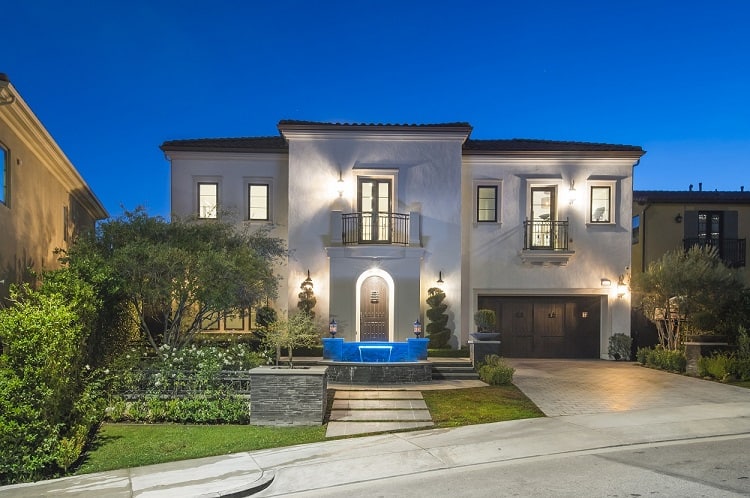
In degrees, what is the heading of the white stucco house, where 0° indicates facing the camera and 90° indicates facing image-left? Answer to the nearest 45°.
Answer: approximately 0°

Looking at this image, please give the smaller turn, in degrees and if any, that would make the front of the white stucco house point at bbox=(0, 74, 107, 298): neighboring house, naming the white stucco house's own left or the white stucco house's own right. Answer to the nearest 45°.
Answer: approximately 45° to the white stucco house's own right

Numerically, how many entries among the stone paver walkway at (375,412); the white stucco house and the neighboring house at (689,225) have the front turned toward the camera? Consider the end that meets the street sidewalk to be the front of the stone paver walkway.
3

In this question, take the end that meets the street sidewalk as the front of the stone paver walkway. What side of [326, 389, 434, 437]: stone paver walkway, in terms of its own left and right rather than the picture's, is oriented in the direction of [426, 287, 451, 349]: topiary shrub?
back

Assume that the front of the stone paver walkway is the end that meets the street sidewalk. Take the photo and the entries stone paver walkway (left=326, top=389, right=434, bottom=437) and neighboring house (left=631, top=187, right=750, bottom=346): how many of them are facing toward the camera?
2

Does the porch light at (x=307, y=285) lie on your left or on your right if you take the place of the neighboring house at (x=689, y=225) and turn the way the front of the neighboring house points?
on your right

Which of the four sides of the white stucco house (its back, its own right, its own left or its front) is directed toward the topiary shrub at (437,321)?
front

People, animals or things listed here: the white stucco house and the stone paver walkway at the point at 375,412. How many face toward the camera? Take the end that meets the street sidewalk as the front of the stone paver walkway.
2

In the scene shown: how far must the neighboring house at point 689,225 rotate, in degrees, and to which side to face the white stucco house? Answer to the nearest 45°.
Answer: approximately 45° to its right

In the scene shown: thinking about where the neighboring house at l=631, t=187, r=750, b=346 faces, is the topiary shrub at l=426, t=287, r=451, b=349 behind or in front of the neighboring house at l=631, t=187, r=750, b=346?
in front
